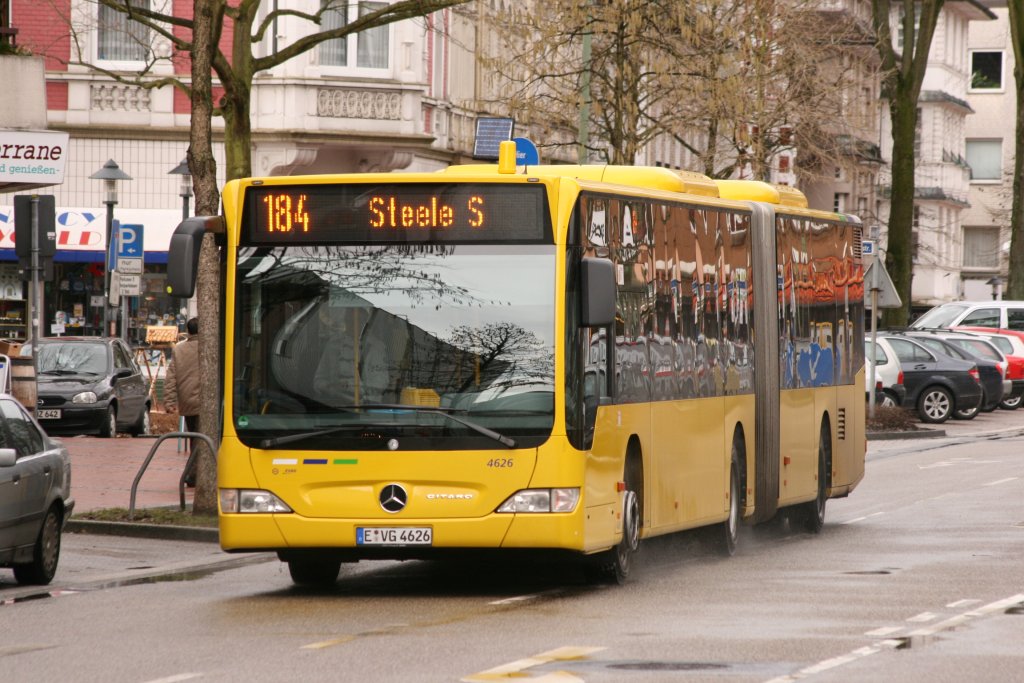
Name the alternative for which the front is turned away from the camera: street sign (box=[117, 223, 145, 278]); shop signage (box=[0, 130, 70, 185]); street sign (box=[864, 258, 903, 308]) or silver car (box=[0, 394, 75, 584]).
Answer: street sign (box=[864, 258, 903, 308])

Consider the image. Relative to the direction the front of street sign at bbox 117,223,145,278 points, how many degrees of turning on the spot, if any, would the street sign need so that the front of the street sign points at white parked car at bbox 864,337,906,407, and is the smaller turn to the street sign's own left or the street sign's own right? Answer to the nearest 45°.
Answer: approximately 90° to the street sign's own left

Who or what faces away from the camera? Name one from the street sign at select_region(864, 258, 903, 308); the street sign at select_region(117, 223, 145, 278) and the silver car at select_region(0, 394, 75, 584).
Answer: the street sign at select_region(864, 258, 903, 308)

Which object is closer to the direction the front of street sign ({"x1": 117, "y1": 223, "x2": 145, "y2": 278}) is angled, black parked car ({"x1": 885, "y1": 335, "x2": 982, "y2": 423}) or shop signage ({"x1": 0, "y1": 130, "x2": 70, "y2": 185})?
the shop signage

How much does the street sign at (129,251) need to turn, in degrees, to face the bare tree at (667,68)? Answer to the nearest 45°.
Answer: approximately 90° to its left

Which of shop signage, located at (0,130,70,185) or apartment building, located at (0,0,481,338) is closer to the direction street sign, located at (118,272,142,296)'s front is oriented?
the shop signage

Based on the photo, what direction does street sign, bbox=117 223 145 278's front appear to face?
toward the camera

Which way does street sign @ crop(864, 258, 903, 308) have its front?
away from the camera

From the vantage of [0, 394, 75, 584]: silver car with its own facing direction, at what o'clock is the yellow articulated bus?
The yellow articulated bus is roughly at 9 o'clock from the silver car.

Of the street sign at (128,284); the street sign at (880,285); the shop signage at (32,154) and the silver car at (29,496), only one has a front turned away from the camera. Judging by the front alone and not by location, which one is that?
the street sign at (880,285)

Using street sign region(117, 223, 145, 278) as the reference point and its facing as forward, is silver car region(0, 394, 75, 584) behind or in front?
in front

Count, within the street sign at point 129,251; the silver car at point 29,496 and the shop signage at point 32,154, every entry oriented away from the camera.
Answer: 0

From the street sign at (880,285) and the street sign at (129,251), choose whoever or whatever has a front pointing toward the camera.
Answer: the street sign at (129,251)

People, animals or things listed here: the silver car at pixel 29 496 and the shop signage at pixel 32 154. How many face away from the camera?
0

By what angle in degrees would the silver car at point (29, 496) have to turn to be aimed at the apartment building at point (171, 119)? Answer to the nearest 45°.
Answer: approximately 135° to its right
